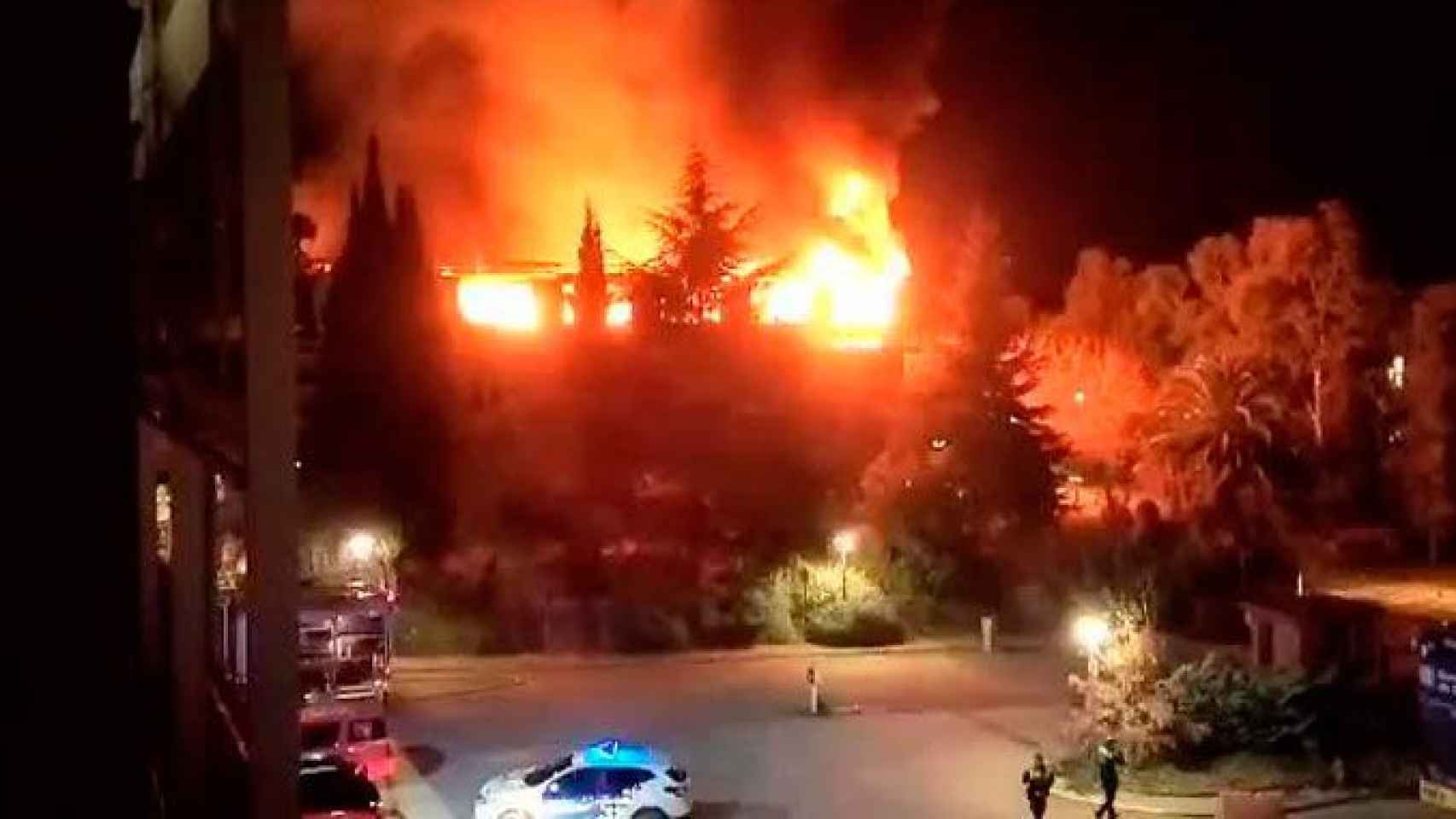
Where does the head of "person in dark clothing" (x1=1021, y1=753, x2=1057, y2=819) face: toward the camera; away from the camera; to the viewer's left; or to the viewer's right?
away from the camera

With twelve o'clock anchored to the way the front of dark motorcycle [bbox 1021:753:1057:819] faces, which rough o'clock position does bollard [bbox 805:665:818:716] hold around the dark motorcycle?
The bollard is roughly at 11 o'clock from the dark motorcycle.

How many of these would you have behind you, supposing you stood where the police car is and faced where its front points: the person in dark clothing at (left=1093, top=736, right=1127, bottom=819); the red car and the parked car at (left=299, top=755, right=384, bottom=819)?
1

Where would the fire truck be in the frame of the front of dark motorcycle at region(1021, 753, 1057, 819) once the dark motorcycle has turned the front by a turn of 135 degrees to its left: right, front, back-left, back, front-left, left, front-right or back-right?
front-right

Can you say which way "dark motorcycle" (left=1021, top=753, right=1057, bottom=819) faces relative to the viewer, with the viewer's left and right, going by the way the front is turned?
facing away from the viewer

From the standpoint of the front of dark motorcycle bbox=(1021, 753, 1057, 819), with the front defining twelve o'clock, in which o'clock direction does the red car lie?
The red car is roughly at 9 o'clock from the dark motorcycle.

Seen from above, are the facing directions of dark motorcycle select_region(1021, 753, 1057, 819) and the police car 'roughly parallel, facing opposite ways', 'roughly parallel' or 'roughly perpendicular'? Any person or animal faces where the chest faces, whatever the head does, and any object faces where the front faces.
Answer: roughly perpendicular

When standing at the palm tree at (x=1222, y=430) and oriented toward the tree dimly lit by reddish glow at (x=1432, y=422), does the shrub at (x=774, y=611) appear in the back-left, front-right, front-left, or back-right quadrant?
back-right
